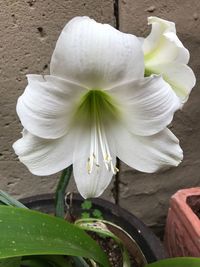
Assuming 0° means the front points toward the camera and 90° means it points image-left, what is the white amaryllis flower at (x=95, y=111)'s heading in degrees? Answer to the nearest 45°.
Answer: approximately 0°
